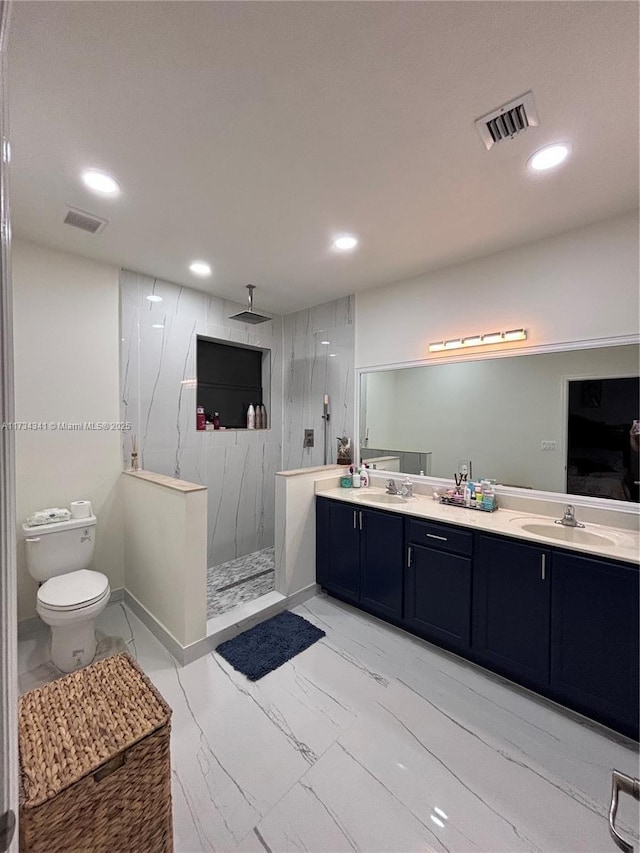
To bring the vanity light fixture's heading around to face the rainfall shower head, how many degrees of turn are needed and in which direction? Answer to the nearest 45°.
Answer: approximately 45° to its right

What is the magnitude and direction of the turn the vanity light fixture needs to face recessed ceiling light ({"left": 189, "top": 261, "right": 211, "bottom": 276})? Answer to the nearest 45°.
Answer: approximately 45° to its right

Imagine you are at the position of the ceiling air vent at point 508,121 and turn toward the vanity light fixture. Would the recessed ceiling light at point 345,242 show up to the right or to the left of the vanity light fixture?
left

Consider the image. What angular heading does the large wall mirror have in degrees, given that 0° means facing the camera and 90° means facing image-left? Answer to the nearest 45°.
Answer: approximately 45°

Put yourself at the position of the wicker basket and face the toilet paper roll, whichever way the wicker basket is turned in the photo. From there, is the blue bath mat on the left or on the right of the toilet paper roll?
right

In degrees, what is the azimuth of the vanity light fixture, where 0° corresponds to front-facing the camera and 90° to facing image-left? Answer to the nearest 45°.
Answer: approximately 45°
